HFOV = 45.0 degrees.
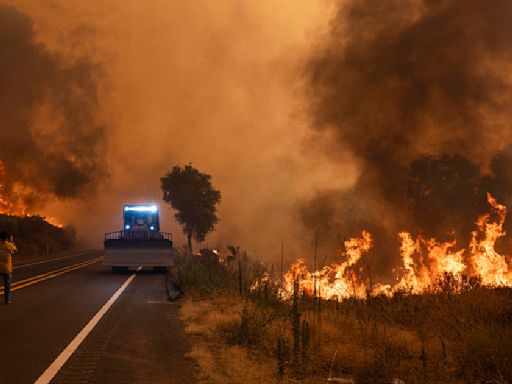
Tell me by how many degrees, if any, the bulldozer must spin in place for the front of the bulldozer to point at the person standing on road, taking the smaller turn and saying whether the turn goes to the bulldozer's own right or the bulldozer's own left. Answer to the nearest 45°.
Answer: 0° — it already faces them

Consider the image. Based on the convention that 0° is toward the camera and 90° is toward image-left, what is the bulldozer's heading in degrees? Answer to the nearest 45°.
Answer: approximately 0°

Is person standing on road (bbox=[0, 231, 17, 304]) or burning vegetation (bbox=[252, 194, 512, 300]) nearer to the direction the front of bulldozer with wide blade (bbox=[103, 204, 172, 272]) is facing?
the person standing on road
